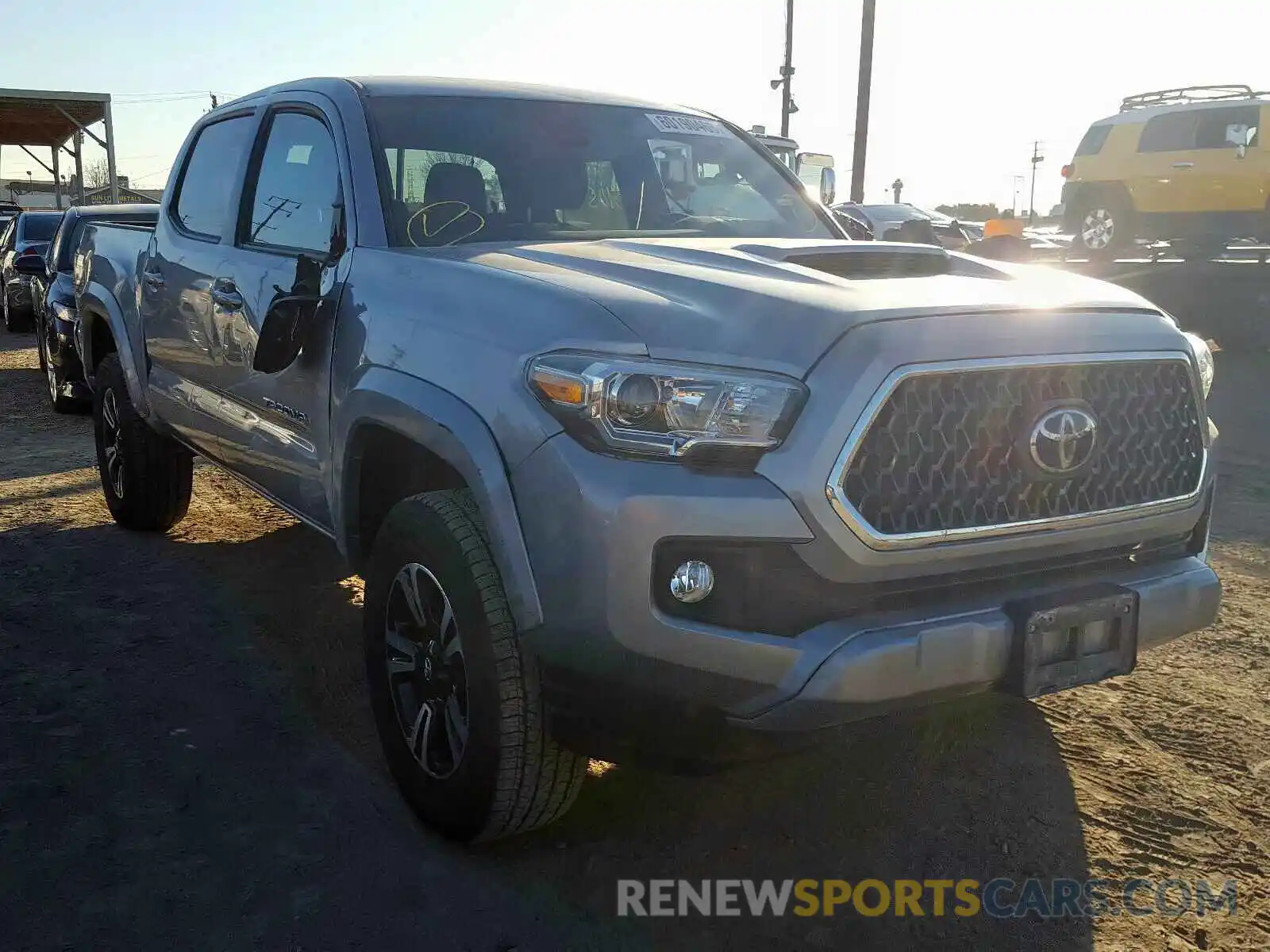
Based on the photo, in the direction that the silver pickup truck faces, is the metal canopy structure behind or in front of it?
behind

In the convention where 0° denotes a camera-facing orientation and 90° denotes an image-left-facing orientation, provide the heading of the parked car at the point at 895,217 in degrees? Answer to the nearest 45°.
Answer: approximately 315°

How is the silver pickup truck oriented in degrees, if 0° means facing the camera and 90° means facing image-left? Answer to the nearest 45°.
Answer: approximately 315°

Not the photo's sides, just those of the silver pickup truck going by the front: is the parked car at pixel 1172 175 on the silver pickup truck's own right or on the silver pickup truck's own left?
on the silver pickup truck's own left
